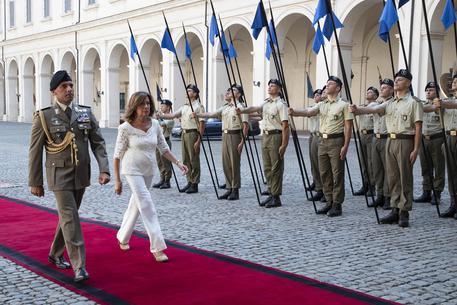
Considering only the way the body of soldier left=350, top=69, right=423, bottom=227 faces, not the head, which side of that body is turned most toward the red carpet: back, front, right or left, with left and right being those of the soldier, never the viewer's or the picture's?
front

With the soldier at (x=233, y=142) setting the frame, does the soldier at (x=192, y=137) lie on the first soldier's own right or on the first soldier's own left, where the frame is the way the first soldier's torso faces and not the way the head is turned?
on the first soldier's own right

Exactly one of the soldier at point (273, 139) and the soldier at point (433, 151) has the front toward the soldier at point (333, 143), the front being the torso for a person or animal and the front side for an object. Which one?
the soldier at point (433, 151)

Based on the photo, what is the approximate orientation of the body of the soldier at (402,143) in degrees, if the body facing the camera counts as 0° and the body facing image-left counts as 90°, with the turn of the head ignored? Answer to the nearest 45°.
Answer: approximately 45°

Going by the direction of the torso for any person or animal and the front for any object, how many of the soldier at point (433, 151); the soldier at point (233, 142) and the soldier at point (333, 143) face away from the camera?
0

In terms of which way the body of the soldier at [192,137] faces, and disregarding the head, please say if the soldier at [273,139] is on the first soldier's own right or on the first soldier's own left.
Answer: on the first soldier's own left

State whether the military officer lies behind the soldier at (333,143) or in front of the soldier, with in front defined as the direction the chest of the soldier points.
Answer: in front

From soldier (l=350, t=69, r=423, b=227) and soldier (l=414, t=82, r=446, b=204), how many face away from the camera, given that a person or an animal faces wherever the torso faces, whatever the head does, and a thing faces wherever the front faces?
0

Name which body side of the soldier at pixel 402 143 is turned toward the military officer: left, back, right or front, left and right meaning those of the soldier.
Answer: front

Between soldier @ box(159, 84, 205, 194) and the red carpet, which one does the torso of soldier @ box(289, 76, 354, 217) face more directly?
the red carpet

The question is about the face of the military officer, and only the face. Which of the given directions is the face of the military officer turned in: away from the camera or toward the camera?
toward the camera

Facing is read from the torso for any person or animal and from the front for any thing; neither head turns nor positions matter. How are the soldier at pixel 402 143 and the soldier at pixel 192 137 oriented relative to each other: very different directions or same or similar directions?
same or similar directions

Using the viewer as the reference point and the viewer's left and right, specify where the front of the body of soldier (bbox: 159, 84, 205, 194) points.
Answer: facing the viewer and to the left of the viewer

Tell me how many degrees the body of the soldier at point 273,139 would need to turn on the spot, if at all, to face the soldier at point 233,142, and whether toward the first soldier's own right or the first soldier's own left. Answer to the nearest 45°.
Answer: approximately 90° to the first soldier's own right

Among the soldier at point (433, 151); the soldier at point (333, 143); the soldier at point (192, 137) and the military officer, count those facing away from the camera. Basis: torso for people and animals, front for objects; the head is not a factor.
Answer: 0
